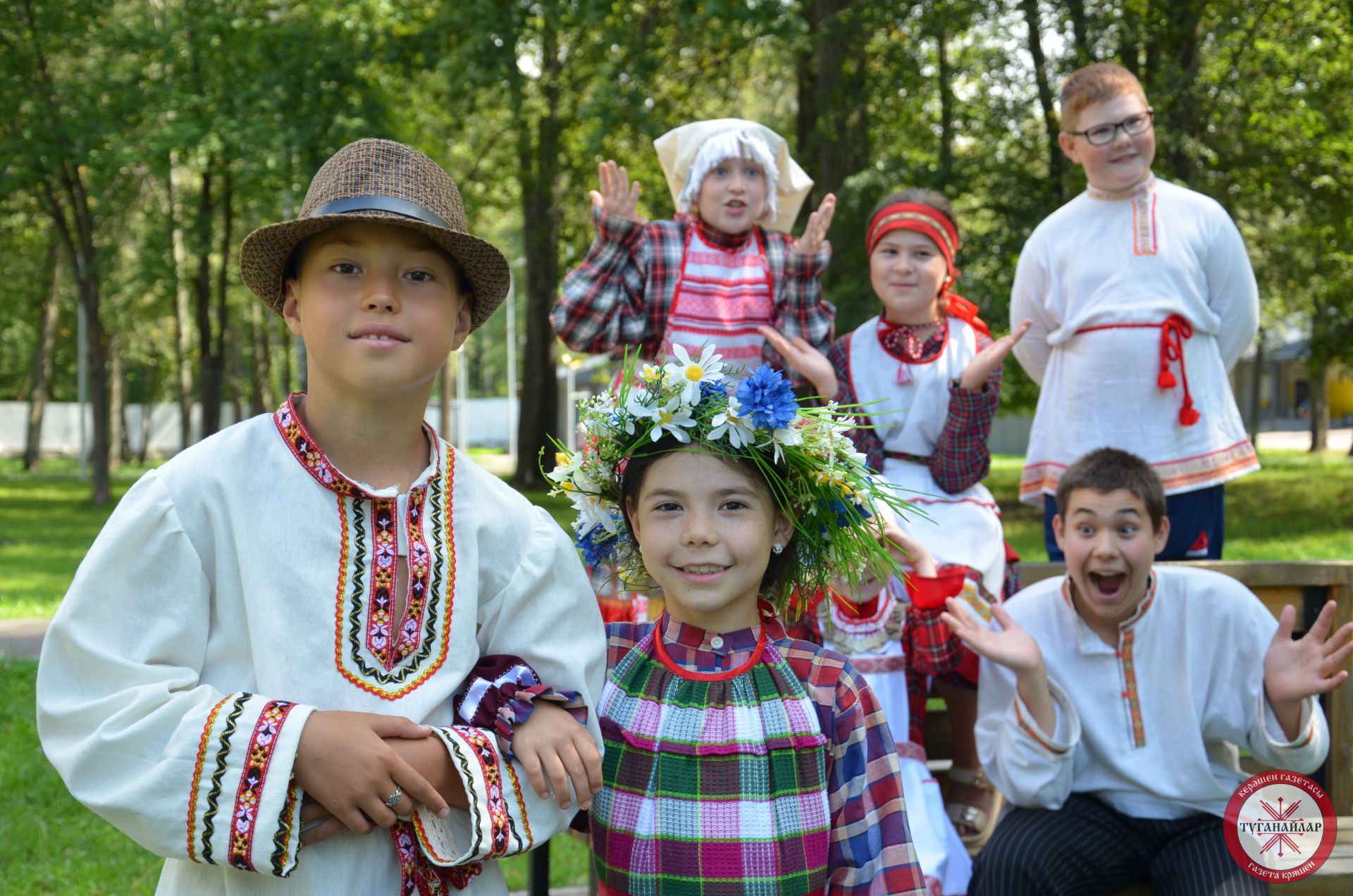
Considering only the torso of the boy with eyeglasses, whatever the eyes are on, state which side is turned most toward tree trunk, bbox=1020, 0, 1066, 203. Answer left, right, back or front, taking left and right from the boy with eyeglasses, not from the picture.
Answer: back

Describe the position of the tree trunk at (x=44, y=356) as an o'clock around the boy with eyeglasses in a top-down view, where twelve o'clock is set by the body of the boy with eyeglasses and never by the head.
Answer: The tree trunk is roughly at 4 o'clock from the boy with eyeglasses.

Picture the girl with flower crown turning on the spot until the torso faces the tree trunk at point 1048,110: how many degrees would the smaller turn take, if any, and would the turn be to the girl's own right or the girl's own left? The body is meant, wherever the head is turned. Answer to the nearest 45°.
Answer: approximately 180°

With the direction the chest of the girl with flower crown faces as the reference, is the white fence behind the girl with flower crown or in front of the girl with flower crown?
behind

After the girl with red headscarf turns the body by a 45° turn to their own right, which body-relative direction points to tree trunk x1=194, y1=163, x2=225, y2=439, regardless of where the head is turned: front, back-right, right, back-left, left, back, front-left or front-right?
right

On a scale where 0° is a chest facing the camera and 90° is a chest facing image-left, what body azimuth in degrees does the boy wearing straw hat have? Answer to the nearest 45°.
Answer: approximately 0°

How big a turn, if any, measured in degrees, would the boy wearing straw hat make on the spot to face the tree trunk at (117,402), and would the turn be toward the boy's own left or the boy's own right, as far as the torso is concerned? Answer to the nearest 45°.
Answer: approximately 180°

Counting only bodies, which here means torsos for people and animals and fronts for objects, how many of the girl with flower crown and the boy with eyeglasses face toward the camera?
2

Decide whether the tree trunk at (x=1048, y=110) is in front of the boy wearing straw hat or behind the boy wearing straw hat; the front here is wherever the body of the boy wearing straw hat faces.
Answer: behind

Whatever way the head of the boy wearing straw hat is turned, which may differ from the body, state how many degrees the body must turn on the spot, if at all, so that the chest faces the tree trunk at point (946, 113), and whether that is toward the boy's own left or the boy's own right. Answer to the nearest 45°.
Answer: approximately 135° to the boy's own left

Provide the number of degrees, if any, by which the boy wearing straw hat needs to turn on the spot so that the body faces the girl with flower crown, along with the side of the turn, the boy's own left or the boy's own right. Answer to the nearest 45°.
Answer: approximately 90° to the boy's own left
